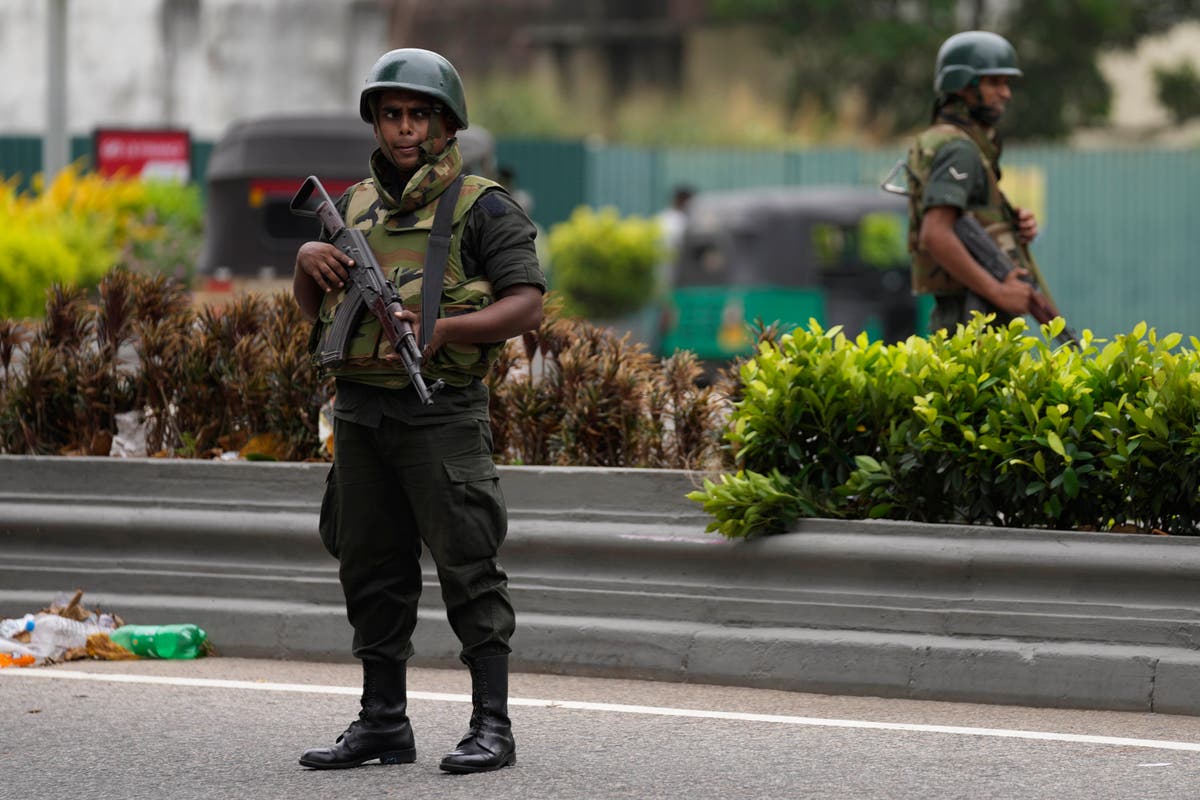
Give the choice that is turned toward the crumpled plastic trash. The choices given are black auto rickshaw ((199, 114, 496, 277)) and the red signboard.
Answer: the red signboard

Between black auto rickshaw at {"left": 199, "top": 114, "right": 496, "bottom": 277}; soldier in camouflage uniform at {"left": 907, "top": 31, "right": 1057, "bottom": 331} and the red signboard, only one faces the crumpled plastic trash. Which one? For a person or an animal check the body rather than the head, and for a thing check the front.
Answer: the red signboard

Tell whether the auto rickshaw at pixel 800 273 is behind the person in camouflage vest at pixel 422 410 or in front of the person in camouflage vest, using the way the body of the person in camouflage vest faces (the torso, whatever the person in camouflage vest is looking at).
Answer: behind

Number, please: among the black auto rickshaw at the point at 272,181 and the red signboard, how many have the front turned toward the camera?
1

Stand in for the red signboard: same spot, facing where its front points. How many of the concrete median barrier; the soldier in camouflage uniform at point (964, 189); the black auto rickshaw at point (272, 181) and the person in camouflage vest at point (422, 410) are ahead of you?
4

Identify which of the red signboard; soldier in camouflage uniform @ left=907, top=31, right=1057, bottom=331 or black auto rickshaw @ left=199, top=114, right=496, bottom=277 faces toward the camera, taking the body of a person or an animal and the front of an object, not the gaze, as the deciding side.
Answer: the red signboard

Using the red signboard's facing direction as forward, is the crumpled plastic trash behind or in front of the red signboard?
in front

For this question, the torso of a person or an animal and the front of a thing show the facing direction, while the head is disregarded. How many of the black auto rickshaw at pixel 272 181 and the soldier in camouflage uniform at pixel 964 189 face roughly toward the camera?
0

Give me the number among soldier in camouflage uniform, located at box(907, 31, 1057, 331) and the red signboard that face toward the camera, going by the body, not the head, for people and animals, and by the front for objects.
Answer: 1
